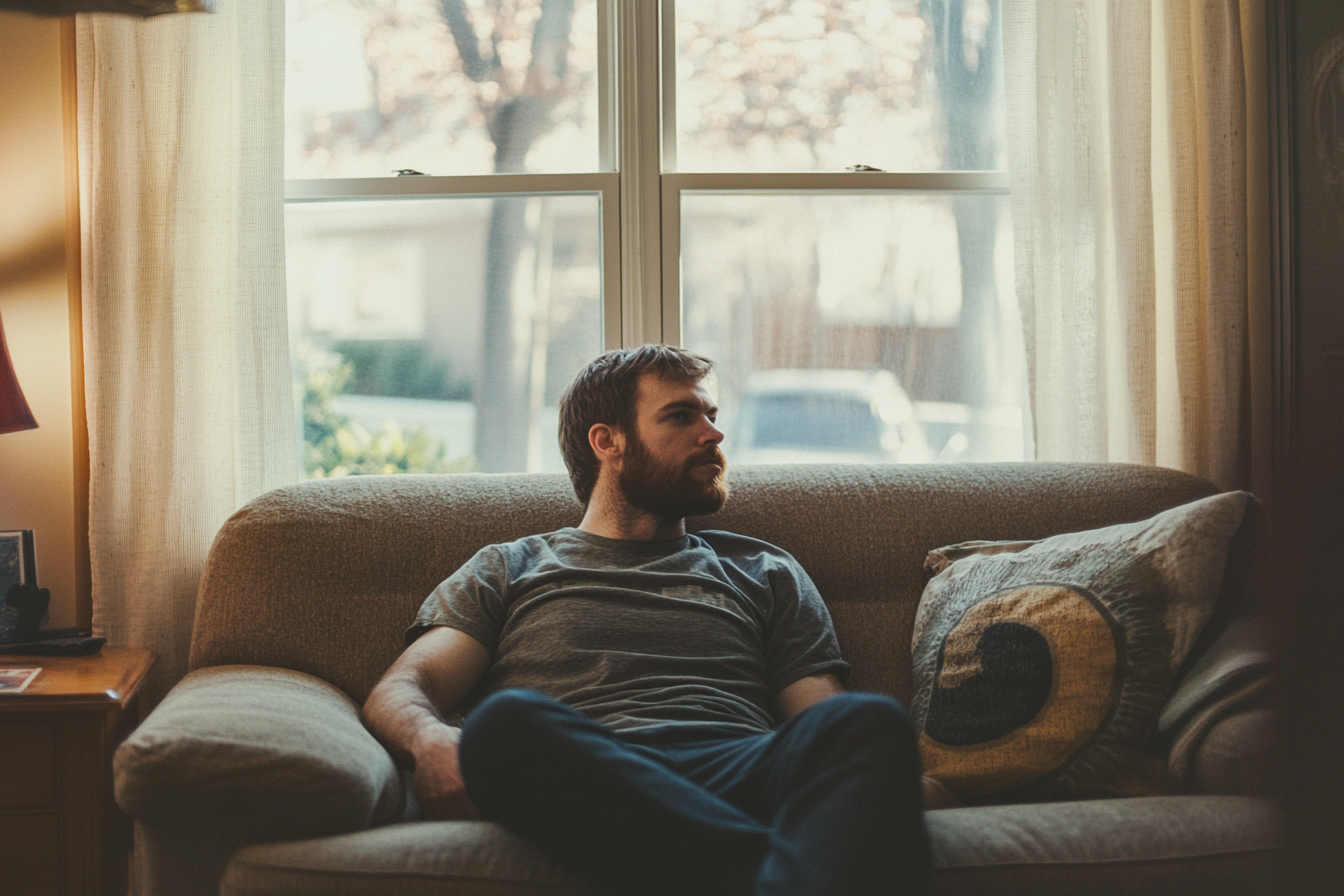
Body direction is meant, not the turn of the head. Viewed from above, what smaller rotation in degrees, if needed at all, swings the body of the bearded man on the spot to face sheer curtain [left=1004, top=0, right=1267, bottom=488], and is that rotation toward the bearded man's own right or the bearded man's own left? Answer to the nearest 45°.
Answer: approximately 135° to the bearded man's own left

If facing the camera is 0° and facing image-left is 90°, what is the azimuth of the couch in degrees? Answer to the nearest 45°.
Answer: approximately 0°

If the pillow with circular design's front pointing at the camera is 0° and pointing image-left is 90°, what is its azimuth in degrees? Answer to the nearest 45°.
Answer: approximately 45°

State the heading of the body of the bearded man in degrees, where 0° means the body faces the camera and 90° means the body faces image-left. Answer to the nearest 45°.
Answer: approximately 0°
